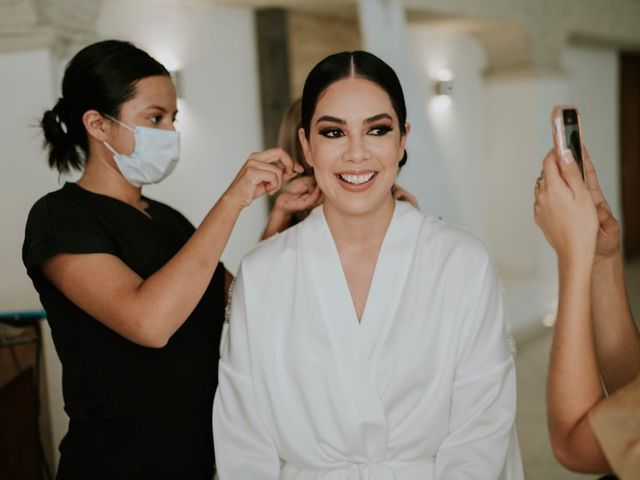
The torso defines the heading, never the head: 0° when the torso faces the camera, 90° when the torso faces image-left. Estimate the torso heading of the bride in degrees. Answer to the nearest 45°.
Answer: approximately 0°

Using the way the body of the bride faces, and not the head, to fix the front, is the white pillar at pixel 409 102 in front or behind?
behind
